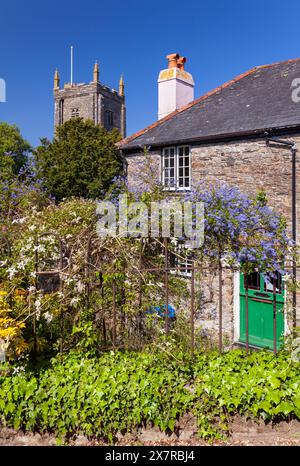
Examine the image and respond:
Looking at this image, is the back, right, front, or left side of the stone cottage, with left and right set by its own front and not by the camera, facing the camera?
front

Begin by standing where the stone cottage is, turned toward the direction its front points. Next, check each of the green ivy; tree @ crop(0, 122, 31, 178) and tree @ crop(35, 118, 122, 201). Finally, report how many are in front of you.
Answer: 1

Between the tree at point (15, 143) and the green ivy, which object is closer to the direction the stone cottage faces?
the green ivy

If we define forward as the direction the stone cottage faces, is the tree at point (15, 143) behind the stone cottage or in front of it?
behind

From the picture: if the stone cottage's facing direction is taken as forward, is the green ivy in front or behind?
in front

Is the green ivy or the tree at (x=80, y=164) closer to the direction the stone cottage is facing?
the green ivy

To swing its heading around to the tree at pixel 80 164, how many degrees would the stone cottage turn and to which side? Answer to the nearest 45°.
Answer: approximately 135° to its right
